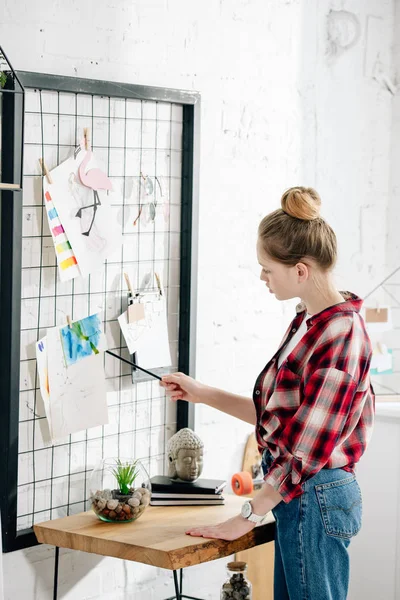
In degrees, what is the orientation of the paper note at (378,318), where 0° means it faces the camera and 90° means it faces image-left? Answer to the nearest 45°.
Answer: approximately 0°

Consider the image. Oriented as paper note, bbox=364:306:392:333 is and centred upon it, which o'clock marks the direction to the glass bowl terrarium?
The glass bowl terrarium is roughly at 1 o'clock from the paper note.

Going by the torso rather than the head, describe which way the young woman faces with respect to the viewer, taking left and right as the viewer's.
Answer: facing to the left of the viewer

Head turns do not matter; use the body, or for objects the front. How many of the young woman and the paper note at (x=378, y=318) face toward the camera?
1

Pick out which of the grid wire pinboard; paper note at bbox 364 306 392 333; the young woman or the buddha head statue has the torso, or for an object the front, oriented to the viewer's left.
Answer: the young woman

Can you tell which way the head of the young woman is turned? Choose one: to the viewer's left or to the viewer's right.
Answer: to the viewer's left

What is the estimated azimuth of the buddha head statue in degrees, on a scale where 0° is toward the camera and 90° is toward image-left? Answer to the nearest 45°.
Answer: approximately 315°

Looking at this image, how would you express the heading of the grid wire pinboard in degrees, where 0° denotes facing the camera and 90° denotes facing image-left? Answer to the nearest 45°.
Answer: approximately 315°
